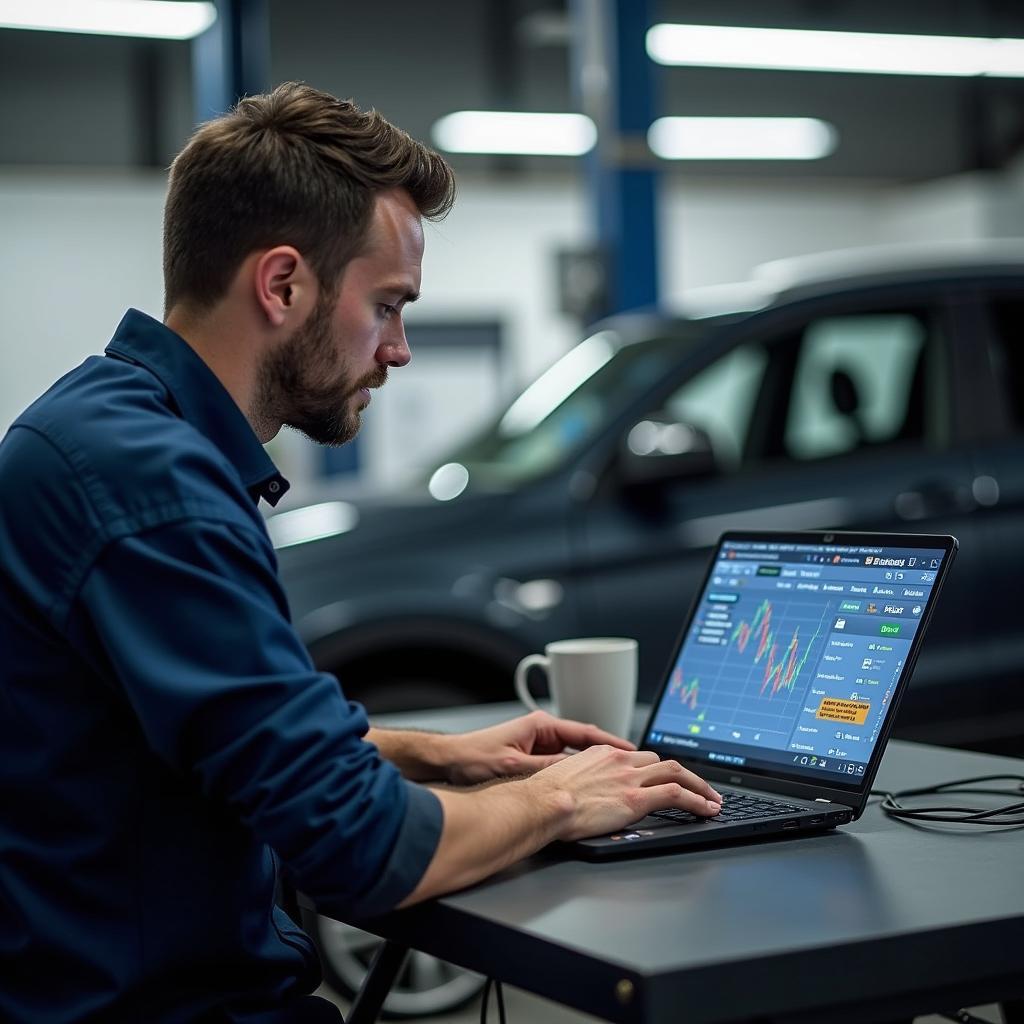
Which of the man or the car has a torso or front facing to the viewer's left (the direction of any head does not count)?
the car

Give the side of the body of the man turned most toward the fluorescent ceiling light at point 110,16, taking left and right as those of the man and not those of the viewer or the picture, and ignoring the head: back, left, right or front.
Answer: left

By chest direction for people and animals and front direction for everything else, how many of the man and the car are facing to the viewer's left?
1

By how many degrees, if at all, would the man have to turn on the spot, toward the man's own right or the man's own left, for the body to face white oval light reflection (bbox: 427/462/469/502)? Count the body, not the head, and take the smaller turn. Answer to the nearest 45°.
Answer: approximately 90° to the man's own left

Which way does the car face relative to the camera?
to the viewer's left

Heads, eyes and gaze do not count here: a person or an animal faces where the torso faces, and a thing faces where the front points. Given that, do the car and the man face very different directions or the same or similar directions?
very different directions

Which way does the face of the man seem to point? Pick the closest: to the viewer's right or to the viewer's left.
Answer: to the viewer's right

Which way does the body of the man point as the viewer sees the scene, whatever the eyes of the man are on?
to the viewer's right

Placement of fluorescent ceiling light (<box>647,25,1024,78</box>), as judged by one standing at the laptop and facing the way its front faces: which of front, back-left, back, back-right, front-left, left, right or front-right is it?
back-right

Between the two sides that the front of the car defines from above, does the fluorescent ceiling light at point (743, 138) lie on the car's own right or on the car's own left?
on the car's own right

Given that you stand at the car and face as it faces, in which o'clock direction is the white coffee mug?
The white coffee mug is roughly at 9 o'clock from the car.

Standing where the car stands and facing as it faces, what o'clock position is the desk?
The desk is roughly at 9 o'clock from the car.
